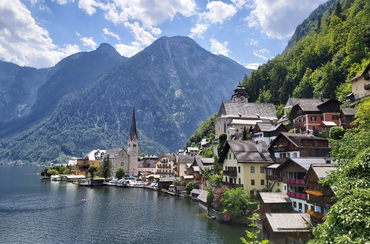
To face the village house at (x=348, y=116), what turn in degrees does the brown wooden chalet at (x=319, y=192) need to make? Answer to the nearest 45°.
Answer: approximately 135° to its right

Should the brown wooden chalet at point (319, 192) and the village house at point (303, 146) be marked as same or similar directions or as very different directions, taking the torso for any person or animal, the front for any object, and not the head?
same or similar directions

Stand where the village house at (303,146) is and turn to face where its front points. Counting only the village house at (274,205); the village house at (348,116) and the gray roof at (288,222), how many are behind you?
1

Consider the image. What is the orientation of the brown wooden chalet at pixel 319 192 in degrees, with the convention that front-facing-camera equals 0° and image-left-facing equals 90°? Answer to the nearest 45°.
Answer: approximately 45°

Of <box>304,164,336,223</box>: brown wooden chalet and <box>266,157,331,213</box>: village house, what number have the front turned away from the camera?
0

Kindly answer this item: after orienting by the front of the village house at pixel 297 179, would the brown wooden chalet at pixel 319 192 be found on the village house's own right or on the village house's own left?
on the village house's own left

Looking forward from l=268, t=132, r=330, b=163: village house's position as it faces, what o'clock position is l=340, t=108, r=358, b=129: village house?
l=340, t=108, r=358, b=129: village house is roughly at 6 o'clock from l=268, t=132, r=330, b=163: village house.

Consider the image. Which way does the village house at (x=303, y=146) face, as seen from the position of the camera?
facing the viewer and to the left of the viewer

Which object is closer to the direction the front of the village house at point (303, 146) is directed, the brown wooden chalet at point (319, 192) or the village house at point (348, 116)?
the brown wooden chalet

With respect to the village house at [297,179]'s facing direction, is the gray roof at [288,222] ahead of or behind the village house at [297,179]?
ahead

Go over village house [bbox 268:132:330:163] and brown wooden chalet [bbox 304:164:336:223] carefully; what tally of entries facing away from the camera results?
0

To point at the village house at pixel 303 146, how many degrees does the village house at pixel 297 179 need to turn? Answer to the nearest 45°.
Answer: approximately 135° to its right

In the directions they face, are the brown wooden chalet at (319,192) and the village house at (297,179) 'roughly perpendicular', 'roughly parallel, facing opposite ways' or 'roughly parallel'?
roughly parallel

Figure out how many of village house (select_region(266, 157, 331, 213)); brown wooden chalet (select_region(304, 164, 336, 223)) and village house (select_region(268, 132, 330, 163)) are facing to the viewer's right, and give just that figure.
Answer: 0
